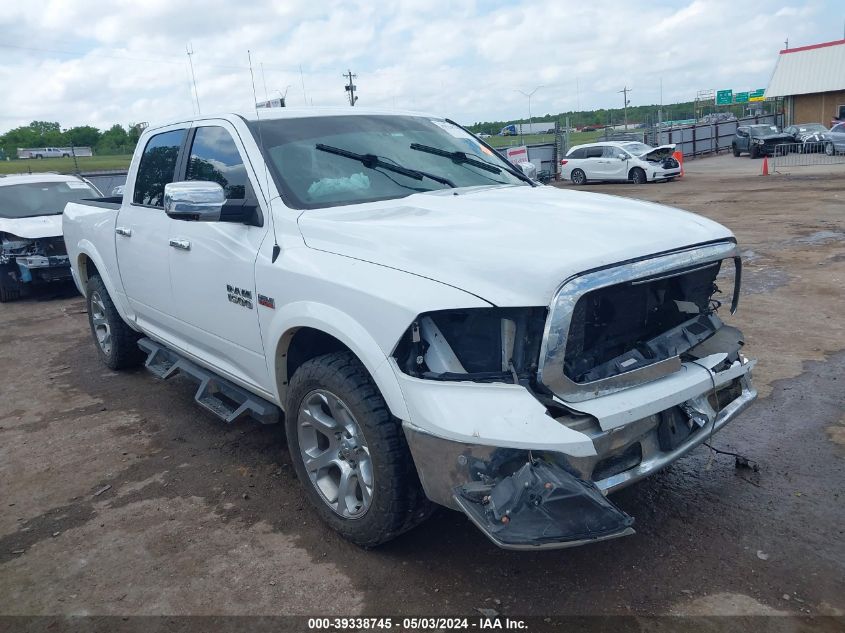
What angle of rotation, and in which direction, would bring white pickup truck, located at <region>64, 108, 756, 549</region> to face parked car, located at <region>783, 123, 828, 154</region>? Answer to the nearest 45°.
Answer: approximately 90° to its left

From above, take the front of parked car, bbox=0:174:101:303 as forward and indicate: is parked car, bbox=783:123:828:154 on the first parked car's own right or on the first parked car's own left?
on the first parked car's own left

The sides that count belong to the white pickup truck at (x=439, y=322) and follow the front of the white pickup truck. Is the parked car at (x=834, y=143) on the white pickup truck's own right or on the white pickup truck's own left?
on the white pickup truck's own left

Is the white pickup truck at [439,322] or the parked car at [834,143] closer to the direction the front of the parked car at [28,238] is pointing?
the white pickup truck

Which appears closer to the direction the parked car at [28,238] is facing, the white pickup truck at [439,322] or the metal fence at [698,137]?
the white pickup truck

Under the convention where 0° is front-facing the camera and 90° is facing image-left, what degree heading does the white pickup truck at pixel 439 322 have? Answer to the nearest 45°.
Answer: approximately 315°

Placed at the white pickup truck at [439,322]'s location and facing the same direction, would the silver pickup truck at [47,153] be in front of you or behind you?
behind

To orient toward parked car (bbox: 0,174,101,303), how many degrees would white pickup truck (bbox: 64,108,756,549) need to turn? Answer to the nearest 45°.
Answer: approximately 180°

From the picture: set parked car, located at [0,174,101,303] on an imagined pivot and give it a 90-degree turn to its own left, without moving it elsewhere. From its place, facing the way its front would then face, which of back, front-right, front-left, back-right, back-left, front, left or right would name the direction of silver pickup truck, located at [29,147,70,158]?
left

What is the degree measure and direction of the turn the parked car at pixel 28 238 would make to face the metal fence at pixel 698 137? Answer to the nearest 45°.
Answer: approximately 135° to its left

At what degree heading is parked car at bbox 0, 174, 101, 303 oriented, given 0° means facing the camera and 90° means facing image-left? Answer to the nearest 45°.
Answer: approximately 0°

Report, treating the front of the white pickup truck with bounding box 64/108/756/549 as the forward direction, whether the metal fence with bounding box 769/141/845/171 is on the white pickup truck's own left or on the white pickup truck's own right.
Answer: on the white pickup truck's own left
